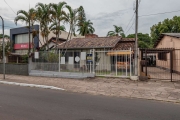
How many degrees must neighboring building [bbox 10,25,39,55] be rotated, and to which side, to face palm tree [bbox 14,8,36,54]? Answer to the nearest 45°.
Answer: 0° — it already faces it

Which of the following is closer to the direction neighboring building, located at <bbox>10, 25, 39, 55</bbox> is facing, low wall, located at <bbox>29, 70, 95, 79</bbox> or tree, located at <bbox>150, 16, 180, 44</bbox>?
the low wall

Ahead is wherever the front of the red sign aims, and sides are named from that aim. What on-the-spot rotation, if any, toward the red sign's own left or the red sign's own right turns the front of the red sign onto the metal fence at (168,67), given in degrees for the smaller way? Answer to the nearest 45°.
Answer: approximately 45° to the red sign's own left

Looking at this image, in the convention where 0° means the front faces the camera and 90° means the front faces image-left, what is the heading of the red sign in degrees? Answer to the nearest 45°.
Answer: approximately 0°

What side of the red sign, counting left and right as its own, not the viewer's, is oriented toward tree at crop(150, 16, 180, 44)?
left

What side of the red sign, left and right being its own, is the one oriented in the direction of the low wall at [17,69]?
front

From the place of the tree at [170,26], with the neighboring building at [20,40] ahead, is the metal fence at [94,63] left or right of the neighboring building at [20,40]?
left

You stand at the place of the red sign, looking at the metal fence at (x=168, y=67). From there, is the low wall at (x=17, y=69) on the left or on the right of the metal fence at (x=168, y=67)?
right

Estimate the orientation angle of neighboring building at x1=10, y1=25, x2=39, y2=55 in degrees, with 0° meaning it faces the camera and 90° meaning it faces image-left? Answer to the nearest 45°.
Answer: approximately 0°
